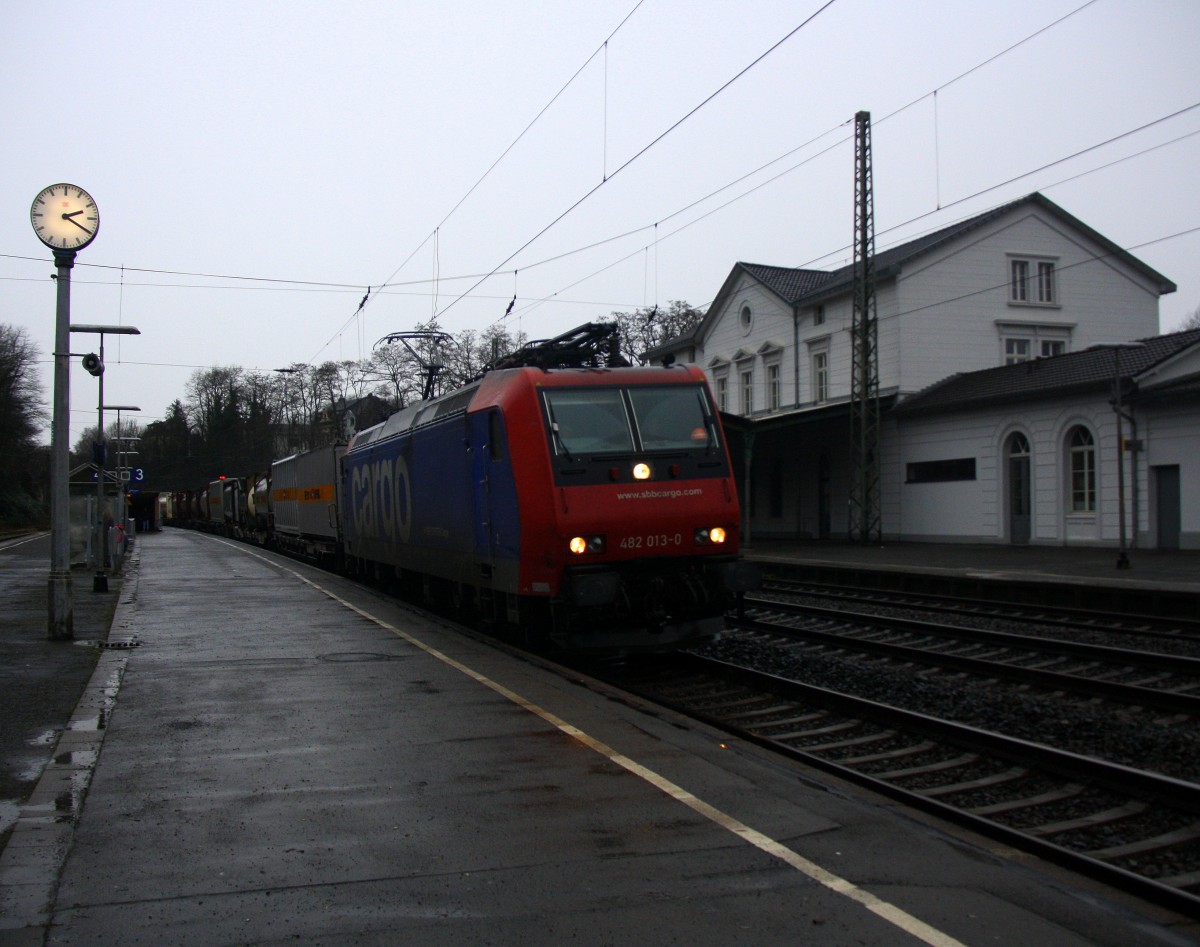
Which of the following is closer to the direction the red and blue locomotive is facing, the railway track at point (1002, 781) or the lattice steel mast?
the railway track

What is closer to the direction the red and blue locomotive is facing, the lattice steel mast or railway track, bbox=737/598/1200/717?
the railway track

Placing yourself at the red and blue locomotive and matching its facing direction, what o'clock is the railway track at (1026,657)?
The railway track is roughly at 10 o'clock from the red and blue locomotive.

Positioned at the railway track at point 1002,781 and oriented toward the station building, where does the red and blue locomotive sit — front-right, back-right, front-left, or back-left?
front-left

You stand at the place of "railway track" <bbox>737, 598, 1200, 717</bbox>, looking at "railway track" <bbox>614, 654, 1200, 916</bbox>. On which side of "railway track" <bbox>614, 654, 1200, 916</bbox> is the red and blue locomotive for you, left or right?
right

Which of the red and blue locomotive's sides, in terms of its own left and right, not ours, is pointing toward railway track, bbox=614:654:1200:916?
front

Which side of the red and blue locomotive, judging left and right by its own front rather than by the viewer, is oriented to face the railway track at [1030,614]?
left

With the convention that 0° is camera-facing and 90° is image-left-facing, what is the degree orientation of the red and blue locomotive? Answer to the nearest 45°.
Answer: approximately 315°
